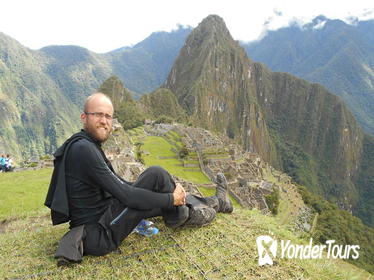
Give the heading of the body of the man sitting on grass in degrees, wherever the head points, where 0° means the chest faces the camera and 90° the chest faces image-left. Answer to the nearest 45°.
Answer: approximately 270°
